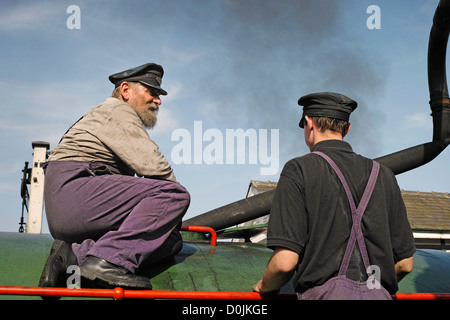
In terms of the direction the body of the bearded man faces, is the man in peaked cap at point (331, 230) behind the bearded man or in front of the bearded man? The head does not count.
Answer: in front

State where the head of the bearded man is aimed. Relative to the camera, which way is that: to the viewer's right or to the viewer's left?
to the viewer's right

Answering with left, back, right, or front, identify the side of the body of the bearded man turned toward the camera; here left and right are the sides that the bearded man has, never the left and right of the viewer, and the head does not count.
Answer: right
